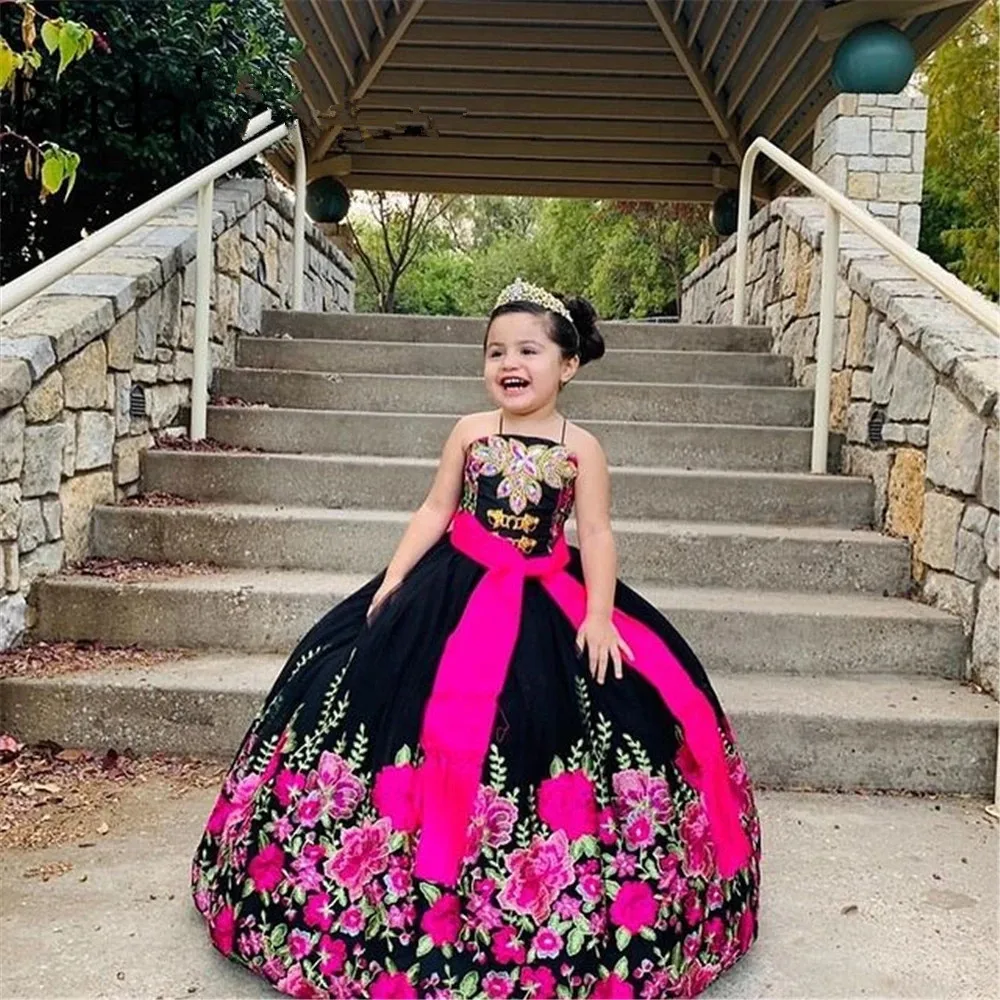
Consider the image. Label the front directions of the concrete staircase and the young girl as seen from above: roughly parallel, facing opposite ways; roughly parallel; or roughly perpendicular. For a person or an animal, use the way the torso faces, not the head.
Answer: roughly parallel

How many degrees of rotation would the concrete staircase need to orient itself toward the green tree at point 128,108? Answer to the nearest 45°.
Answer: approximately 135° to its right

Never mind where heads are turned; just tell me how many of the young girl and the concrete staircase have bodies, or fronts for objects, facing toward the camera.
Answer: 2

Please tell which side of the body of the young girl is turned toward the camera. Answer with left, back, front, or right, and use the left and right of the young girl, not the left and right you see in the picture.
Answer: front

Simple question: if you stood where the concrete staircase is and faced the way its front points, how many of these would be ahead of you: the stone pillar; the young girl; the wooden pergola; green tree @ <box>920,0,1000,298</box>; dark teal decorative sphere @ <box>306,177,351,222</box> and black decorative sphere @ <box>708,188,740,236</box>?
1

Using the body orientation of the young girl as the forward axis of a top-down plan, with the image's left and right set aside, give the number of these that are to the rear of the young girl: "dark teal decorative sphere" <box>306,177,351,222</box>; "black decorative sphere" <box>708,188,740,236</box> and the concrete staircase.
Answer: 3

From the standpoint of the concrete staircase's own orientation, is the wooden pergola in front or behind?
behind

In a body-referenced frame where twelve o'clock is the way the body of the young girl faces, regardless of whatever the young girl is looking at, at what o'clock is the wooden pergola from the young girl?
The wooden pergola is roughly at 6 o'clock from the young girl.

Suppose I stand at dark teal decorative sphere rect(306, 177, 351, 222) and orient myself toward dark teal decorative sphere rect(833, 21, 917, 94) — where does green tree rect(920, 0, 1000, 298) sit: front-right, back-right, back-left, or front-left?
front-left

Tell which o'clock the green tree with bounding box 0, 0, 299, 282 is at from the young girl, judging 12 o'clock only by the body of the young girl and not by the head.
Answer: The green tree is roughly at 5 o'clock from the young girl.

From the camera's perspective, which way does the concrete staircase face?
toward the camera

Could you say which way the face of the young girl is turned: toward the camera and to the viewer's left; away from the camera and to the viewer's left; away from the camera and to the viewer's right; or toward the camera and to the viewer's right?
toward the camera and to the viewer's left
